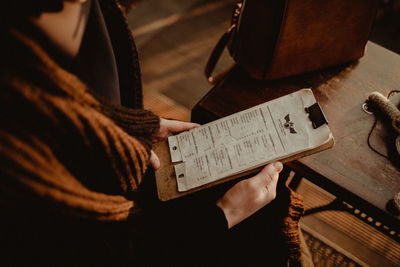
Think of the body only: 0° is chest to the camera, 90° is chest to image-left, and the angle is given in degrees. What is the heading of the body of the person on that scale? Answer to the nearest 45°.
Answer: approximately 315°
